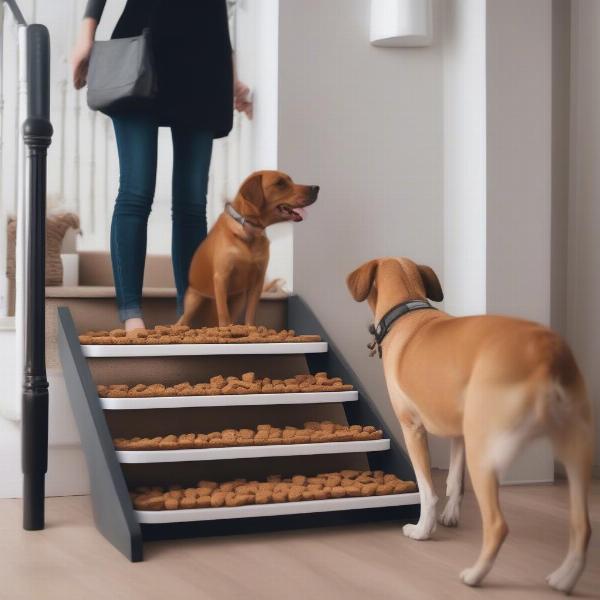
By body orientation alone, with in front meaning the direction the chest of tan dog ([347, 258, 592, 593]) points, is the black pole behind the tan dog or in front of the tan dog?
in front

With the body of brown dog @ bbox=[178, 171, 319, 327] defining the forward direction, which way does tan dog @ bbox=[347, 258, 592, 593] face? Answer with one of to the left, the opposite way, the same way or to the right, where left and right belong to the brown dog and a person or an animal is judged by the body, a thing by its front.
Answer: the opposite way

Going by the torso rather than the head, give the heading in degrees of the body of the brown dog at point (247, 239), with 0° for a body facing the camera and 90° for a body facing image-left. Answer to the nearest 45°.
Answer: approximately 315°

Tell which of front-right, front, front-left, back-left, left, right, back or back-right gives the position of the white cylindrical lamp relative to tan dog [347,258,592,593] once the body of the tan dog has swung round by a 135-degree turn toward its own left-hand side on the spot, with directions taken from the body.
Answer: back

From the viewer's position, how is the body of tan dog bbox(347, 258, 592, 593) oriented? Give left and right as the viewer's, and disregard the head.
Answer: facing away from the viewer and to the left of the viewer
